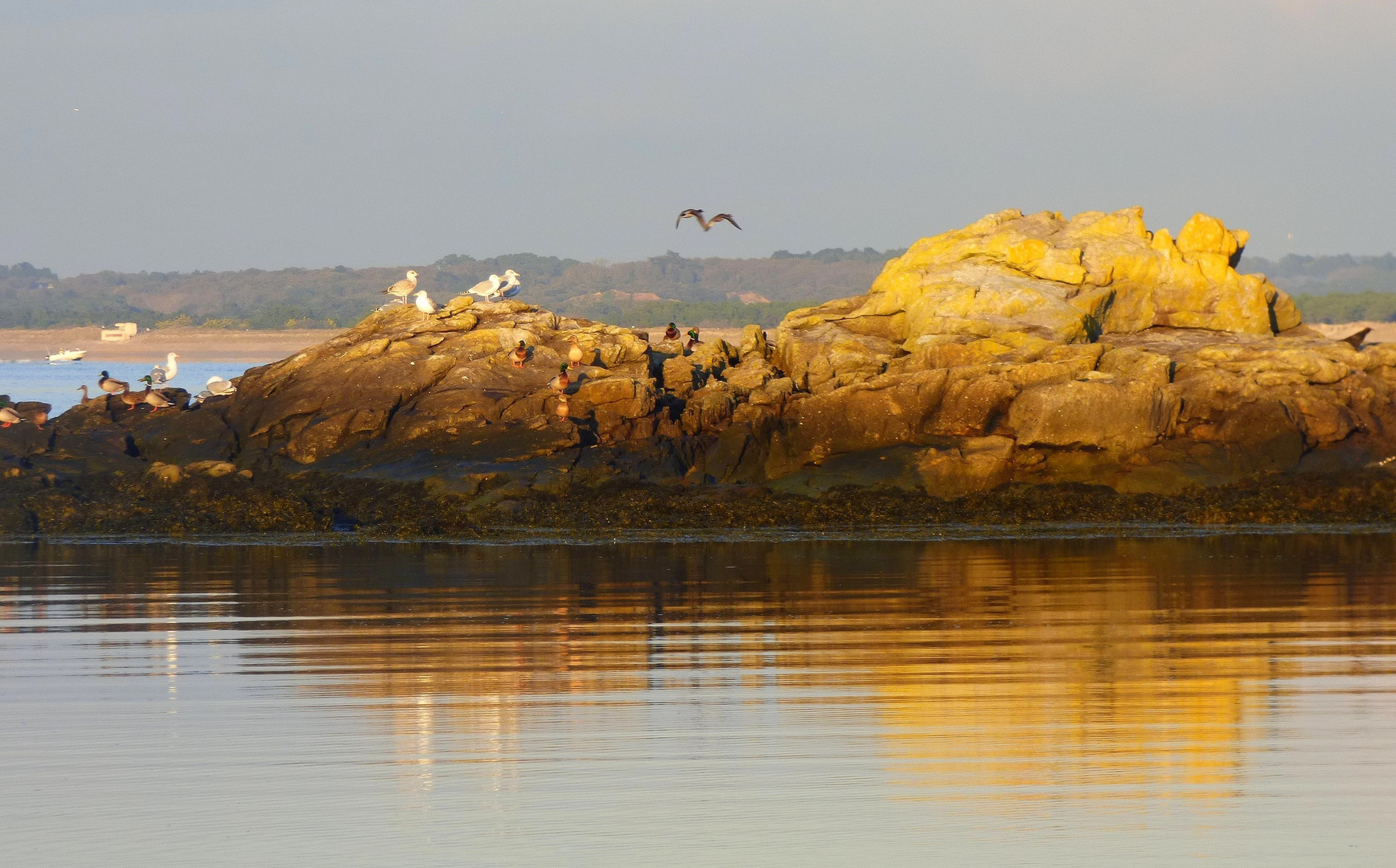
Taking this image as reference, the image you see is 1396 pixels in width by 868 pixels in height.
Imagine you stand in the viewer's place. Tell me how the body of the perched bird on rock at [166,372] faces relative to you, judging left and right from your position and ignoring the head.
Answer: facing to the right of the viewer

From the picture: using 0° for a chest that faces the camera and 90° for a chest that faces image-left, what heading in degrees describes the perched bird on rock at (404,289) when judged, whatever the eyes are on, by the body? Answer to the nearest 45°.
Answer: approximately 270°

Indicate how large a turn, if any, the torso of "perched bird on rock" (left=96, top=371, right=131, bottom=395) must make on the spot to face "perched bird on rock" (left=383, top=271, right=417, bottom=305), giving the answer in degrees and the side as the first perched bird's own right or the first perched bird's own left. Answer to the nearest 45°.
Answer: approximately 180°

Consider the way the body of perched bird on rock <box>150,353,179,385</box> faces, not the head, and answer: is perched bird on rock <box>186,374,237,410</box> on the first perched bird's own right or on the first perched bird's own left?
on the first perched bird's own right

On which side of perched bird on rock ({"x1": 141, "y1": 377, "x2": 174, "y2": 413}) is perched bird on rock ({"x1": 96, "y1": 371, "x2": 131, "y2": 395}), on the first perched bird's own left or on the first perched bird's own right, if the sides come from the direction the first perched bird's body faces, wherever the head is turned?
on the first perched bird's own right

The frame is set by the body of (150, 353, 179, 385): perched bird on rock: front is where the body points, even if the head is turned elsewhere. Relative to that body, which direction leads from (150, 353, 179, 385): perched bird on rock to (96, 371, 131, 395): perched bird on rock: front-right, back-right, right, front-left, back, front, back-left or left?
back

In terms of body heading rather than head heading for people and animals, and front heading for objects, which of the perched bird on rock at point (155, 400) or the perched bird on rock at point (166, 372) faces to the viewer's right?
the perched bird on rock at point (166, 372)

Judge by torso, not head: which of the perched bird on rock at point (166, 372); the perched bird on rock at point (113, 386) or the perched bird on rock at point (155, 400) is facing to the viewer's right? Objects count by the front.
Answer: the perched bird on rock at point (166, 372)

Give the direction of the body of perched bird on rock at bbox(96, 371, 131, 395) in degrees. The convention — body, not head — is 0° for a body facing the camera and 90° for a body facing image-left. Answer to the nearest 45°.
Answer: approximately 90°
